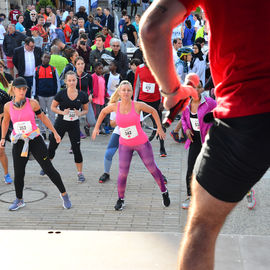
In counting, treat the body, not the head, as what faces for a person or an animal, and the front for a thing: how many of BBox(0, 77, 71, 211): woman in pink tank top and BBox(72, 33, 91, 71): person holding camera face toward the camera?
2

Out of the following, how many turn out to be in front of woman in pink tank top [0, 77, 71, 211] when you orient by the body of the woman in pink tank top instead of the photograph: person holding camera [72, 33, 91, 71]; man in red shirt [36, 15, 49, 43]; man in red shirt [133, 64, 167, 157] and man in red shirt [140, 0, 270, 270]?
1

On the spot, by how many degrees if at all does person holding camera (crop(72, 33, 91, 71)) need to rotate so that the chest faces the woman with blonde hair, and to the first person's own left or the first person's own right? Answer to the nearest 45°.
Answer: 0° — they already face them

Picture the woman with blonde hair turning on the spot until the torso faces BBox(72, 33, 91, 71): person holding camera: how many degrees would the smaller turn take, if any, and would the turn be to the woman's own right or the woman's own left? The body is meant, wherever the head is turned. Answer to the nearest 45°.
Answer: approximately 180°

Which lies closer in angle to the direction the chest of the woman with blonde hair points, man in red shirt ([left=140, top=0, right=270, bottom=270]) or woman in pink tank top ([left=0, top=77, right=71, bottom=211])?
the man in red shirt

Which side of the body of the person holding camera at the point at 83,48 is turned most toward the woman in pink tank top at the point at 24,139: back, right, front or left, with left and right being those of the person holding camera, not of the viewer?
front

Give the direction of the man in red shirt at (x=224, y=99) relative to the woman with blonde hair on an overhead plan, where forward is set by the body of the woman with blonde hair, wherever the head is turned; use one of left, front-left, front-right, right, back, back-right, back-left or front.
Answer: front

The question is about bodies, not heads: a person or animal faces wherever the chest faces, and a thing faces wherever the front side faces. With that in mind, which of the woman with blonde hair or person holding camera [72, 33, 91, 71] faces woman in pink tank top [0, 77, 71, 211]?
the person holding camera

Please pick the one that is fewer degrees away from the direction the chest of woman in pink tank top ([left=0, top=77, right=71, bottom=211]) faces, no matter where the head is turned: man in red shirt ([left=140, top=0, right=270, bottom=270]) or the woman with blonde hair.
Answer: the man in red shirt

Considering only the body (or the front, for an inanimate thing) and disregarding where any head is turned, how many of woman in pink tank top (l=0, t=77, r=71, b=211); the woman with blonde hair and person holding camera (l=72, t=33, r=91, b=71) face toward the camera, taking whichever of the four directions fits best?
3

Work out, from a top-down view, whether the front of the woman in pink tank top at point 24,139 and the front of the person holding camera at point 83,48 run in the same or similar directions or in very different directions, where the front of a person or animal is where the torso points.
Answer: same or similar directions

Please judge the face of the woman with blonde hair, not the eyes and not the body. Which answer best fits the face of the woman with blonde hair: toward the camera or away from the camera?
toward the camera

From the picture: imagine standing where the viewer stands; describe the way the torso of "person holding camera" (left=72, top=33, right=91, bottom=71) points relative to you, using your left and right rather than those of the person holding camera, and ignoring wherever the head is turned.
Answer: facing the viewer

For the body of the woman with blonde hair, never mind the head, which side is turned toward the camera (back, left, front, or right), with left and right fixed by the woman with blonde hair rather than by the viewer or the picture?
front

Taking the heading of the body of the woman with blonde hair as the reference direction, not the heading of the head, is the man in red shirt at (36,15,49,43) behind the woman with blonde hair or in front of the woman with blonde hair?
behind

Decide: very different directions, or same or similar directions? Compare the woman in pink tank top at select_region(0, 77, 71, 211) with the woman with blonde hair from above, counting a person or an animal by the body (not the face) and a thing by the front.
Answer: same or similar directions
